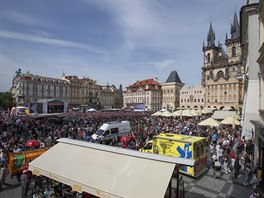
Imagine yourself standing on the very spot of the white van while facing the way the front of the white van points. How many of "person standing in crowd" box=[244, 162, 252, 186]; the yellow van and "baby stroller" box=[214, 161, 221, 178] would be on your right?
0

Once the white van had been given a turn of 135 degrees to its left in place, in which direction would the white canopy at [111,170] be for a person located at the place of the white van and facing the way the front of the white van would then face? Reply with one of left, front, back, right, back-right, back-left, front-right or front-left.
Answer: right

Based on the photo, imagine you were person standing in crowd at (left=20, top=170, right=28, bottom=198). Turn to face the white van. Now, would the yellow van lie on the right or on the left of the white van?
right

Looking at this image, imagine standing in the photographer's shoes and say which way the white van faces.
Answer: facing the viewer and to the left of the viewer

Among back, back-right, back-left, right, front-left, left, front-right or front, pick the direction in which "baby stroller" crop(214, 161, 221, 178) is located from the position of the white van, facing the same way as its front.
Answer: left

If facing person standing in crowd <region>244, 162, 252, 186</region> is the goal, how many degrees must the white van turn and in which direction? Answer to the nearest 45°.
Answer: approximately 90° to its left
